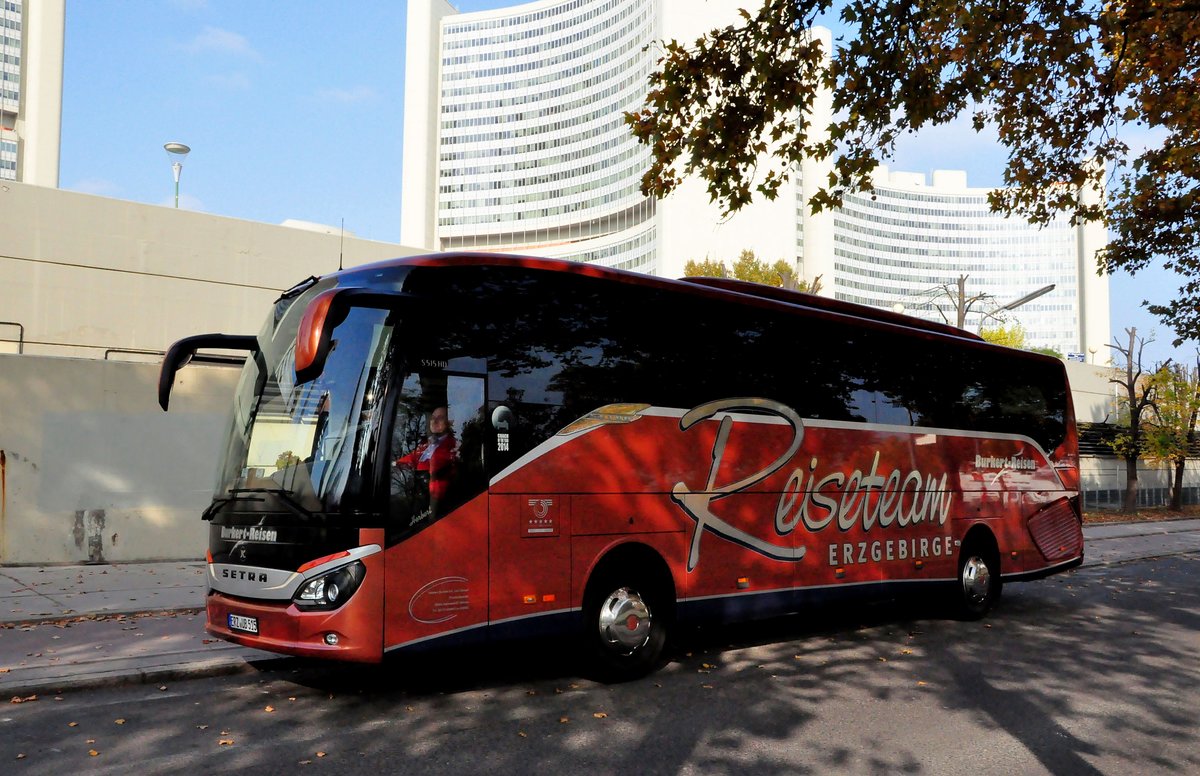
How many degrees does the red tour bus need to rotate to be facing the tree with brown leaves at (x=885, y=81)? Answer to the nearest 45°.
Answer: approximately 180°

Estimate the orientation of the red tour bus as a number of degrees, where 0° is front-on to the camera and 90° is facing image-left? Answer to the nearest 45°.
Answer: approximately 45°

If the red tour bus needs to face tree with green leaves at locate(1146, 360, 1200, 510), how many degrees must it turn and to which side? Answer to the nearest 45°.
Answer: approximately 180°

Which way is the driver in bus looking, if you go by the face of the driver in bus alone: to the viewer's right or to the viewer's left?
to the viewer's left
